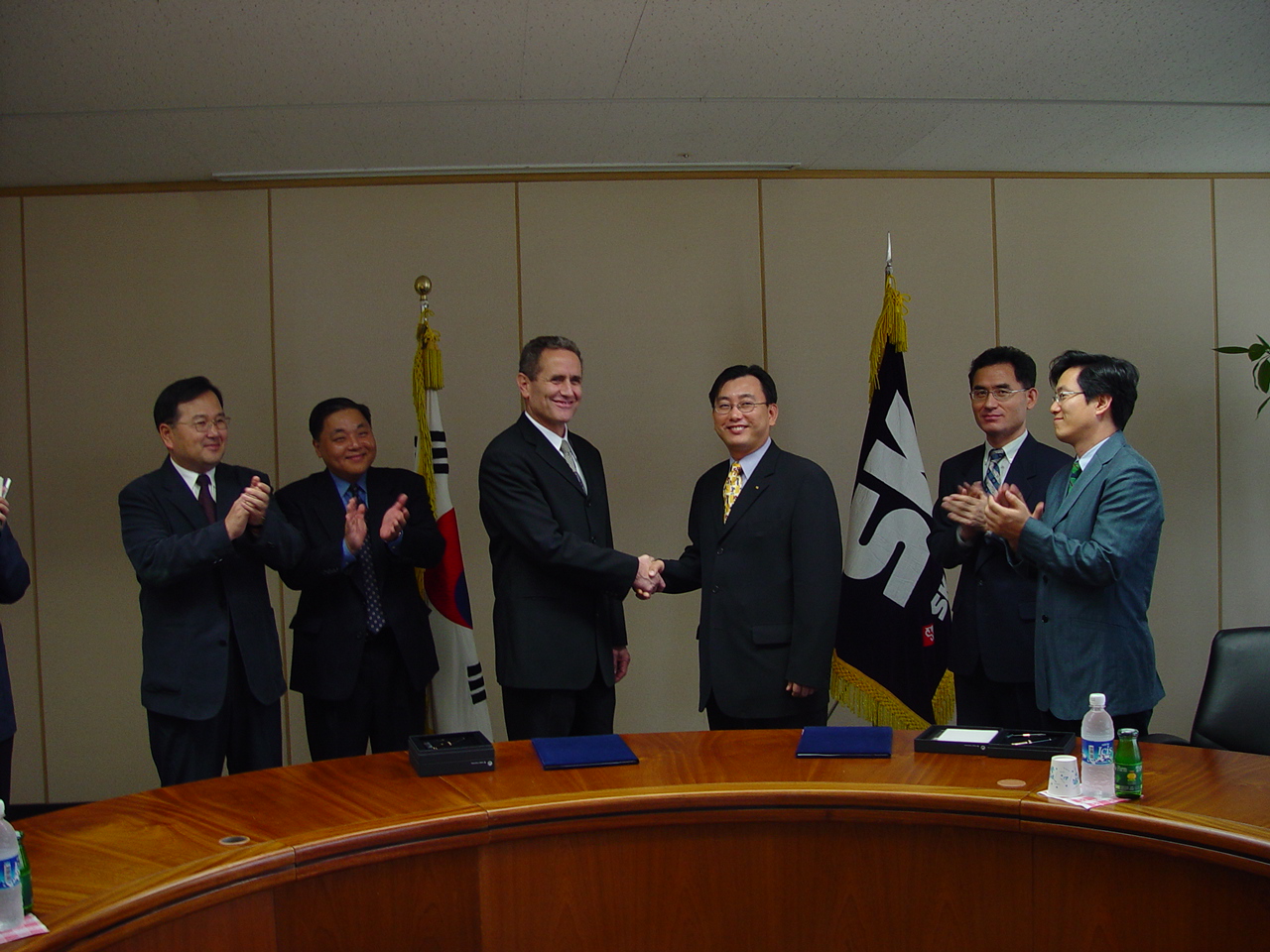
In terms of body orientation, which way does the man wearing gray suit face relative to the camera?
to the viewer's left

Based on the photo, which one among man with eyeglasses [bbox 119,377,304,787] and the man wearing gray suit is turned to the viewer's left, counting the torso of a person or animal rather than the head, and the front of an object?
the man wearing gray suit

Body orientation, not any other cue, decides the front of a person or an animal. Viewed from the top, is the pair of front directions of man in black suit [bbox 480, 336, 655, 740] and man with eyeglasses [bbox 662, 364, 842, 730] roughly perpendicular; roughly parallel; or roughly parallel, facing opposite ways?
roughly perpendicular

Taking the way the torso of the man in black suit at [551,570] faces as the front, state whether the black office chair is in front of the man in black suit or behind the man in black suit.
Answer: in front

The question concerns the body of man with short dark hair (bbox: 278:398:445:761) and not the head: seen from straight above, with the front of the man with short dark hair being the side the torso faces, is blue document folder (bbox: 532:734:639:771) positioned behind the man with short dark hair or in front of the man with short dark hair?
in front

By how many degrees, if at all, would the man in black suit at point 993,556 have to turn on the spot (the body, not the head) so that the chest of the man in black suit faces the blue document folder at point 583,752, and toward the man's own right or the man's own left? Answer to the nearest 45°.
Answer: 0° — they already face it

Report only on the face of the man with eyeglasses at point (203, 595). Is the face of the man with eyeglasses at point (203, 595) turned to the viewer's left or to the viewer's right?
to the viewer's right

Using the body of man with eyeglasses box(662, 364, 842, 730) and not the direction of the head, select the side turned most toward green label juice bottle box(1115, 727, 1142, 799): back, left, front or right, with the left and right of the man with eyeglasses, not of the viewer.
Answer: left
